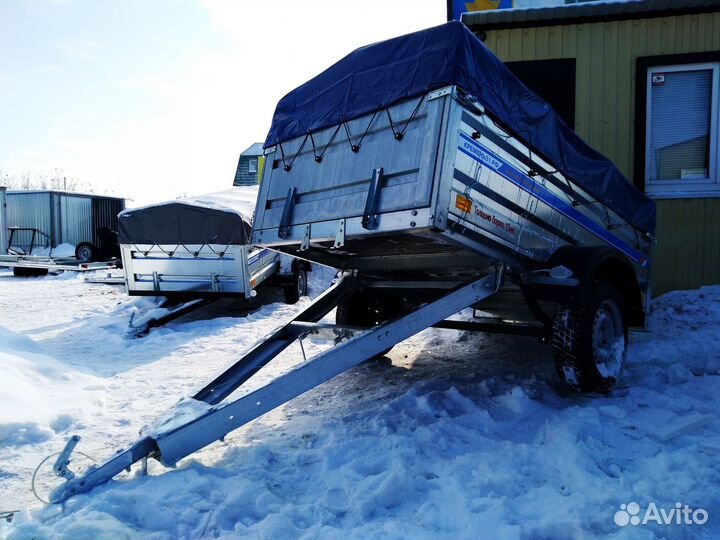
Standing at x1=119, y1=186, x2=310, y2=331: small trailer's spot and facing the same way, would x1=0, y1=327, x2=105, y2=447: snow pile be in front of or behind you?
in front

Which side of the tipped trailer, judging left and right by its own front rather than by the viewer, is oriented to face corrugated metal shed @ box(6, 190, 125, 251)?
right

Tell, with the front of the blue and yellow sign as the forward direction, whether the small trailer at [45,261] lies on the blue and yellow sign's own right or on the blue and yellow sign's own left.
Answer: on the blue and yellow sign's own right

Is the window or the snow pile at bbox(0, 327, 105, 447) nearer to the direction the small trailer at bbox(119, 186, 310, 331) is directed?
the snow pile

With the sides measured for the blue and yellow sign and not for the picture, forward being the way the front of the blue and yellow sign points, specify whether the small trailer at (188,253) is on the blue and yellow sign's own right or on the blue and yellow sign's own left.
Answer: on the blue and yellow sign's own right

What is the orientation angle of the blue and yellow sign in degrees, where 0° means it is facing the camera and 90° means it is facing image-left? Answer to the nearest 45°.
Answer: approximately 0°

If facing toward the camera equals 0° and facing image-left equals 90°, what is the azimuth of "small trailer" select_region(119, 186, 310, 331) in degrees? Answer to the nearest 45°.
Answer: approximately 45°

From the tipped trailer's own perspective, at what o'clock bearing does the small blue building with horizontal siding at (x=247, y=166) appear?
The small blue building with horizontal siding is roughly at 4 o'clock from the tipped trailer.
